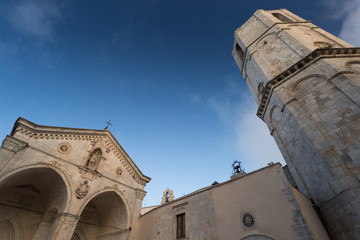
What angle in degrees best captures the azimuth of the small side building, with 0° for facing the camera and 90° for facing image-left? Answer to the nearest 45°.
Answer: approximately 45°

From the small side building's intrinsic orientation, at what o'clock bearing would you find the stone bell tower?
The stone bell tower is roughly at 8 o'clock from the small side building.
